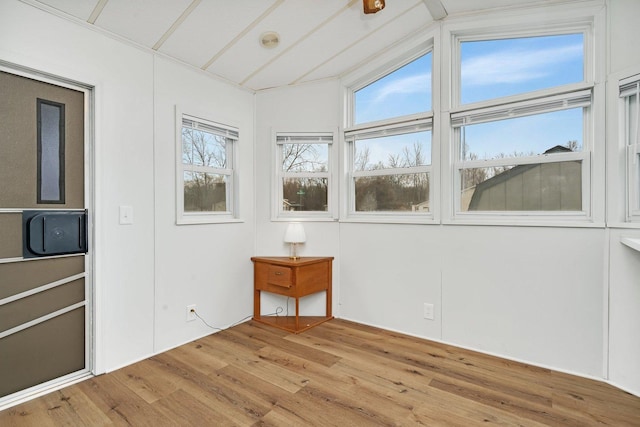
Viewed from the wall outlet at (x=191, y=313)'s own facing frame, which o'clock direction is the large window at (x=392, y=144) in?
The large window is roughly at 11 o'clock from the wall outlet.

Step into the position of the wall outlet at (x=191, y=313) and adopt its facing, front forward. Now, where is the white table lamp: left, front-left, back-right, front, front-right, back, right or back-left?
front-left

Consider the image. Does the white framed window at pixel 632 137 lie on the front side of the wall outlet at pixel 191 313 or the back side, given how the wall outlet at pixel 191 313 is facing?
on the front side

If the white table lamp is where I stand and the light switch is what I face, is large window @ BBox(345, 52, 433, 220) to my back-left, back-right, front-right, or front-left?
back-left

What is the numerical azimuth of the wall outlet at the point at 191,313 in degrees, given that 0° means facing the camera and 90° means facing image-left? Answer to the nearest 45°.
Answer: approximately 315°

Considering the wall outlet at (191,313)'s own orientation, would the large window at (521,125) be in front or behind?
in front
